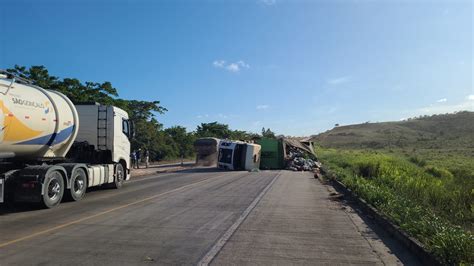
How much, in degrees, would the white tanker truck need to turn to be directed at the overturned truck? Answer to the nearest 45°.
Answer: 0° — it already faces it

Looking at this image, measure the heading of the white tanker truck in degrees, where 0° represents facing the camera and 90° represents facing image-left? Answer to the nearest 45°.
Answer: approximately 225°

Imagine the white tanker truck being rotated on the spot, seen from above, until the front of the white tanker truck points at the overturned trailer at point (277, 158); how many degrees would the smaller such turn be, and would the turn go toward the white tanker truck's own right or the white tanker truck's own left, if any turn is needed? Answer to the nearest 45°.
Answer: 0° — it already faces it
